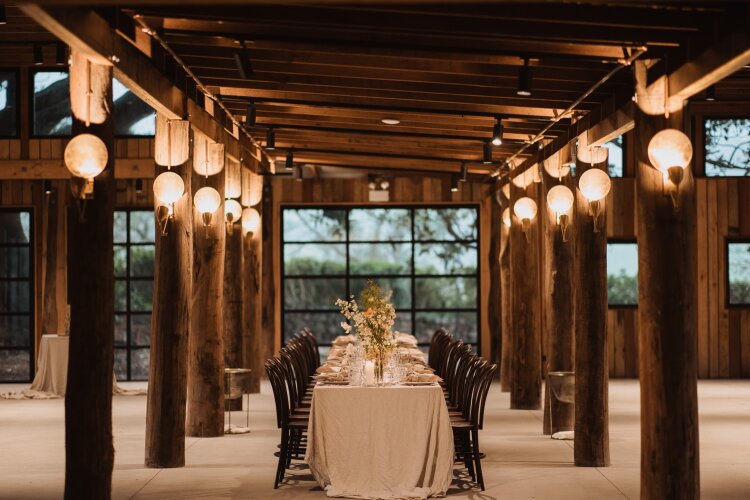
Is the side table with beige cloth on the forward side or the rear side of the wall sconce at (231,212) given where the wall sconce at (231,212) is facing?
on the rear side
